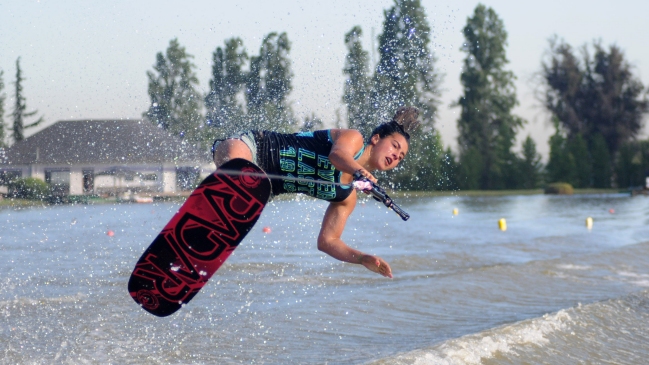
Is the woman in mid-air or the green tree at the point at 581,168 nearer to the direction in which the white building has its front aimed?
the woman in mid-air

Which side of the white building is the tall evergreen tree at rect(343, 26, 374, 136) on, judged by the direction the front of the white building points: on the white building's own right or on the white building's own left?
on the white building's own left

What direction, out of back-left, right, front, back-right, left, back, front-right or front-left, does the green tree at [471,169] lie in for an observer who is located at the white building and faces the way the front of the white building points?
back-left

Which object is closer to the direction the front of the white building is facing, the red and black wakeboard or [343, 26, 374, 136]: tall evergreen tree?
the red and black wakeboard

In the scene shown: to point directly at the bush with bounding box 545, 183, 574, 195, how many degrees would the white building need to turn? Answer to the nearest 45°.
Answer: approximately 135° to its left

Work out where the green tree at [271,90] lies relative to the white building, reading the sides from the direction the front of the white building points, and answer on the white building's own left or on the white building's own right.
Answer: on the white building's own left

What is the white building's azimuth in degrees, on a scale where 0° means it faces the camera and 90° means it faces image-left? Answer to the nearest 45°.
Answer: approximately 0°
